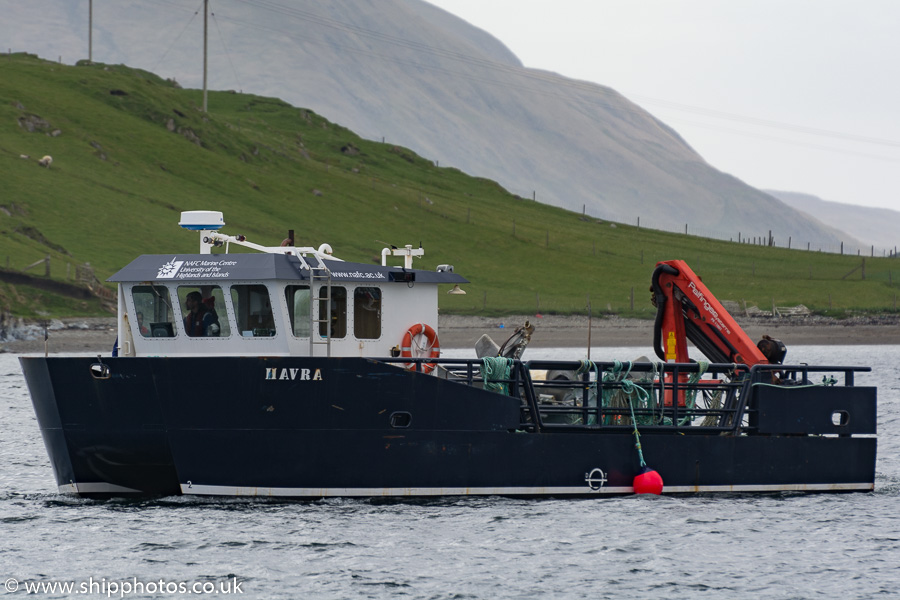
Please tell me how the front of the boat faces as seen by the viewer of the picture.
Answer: facing the viewer and to the left of the viewer
